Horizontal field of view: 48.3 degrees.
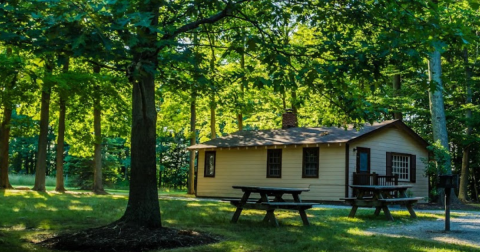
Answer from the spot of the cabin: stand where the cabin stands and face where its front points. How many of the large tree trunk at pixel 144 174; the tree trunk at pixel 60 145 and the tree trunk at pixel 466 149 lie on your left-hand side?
1

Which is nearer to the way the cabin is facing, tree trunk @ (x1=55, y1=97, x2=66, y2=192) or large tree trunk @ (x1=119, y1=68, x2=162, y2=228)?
the large tree trunk

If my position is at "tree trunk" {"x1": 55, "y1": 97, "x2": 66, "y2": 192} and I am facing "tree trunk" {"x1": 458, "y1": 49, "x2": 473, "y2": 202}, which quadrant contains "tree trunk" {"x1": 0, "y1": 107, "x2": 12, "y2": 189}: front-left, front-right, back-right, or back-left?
back-left

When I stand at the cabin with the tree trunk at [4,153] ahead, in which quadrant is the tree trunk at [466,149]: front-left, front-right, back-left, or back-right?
back-right

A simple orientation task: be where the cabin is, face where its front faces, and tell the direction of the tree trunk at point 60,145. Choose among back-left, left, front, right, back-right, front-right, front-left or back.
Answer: back-right

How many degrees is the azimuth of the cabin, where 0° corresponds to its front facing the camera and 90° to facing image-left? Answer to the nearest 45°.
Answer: approximately 315°

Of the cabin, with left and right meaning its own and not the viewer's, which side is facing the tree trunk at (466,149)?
left

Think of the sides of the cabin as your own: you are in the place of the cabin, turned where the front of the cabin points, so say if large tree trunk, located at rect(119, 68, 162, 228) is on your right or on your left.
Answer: on your right

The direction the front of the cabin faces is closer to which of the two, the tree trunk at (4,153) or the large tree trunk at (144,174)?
the large tree trunk

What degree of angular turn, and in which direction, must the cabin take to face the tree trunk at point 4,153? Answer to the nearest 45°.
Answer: approximately 135° to its right
